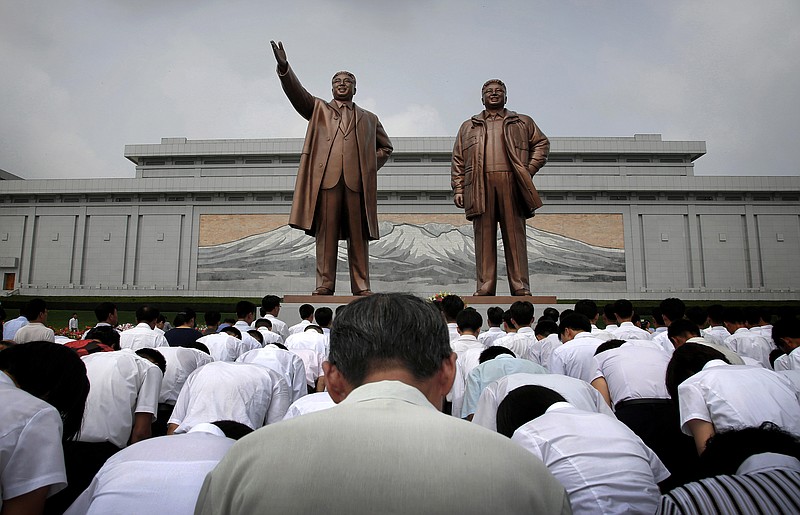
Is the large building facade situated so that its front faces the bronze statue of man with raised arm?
yes

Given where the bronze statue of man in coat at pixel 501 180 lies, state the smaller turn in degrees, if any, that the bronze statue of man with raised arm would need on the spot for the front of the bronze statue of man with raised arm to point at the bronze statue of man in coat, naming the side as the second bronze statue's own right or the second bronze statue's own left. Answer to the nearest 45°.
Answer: approximately 90° to the second bronze statue's own left

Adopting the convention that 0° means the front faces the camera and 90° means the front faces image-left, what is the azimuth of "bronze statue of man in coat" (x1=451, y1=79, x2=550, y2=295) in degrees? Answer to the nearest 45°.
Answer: approximately 0°

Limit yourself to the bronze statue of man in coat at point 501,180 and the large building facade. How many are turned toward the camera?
2

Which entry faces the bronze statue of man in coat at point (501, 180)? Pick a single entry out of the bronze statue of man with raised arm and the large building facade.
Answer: the large building facade

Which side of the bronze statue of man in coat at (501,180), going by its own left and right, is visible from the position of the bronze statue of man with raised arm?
right

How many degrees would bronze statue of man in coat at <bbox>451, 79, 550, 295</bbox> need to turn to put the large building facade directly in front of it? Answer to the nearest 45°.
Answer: approximately 180°

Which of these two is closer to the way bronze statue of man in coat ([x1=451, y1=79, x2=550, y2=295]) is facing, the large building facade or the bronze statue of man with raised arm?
the bronze statue of man with raised arm

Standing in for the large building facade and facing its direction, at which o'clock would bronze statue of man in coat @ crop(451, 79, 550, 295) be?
The bronze statue of man in coat is roughly at 12 o'clock from the large building facade.

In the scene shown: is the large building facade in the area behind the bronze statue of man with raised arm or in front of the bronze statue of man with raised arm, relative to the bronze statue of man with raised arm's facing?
behind
